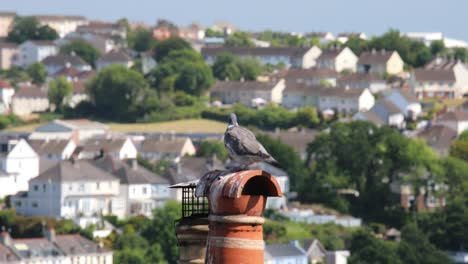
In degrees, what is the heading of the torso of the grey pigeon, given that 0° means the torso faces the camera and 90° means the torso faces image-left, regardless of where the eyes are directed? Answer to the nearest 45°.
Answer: approximately 135°
